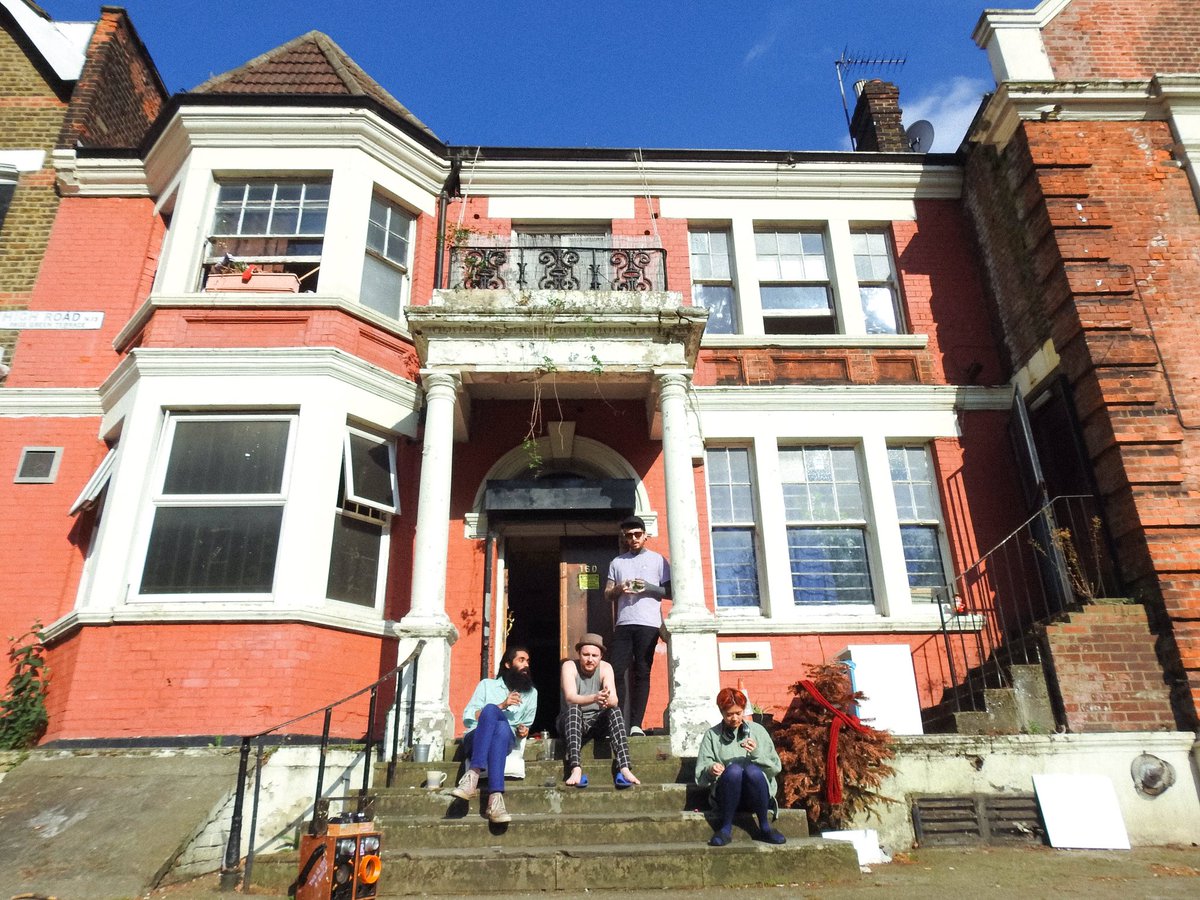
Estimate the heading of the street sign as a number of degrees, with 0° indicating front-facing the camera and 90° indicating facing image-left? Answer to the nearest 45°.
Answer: approximately 0°

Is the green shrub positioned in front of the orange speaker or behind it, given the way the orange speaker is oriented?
behind

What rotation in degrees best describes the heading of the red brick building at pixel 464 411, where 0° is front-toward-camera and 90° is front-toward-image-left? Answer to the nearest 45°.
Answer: approximately 0°

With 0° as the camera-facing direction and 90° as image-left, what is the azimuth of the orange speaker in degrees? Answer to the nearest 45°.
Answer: approximately 315°

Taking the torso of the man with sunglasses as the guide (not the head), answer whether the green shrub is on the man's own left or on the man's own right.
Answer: on the man's own right

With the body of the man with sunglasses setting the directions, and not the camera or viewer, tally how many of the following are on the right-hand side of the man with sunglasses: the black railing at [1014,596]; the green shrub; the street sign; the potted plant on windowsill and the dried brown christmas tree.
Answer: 3

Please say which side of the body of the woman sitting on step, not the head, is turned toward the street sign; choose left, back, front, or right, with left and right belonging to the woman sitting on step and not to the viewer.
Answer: right
